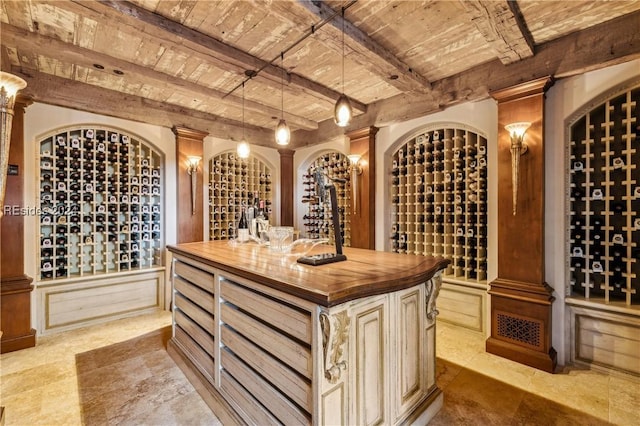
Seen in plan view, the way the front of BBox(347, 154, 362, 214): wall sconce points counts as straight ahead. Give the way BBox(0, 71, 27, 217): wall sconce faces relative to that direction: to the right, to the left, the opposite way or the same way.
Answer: to the left

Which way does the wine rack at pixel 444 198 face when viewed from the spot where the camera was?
facing the viewer and to the left of the viewer

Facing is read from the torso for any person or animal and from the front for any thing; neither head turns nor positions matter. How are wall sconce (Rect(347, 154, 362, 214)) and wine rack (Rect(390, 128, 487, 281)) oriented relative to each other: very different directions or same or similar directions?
same or similar directions

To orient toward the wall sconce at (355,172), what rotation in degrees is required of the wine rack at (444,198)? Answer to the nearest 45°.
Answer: approximately 45° to its right

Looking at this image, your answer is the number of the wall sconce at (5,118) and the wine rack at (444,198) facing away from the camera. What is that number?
0

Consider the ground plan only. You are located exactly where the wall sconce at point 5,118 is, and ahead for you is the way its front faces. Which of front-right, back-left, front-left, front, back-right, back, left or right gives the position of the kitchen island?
front-left

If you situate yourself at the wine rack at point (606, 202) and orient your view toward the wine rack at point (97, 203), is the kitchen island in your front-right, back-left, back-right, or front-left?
front-left

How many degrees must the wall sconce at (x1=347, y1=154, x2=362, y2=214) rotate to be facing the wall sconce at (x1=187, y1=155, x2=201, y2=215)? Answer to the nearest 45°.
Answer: approximately 45° to its right

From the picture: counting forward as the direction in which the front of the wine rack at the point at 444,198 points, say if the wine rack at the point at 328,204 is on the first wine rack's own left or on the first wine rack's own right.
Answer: on the first wine rack's own right

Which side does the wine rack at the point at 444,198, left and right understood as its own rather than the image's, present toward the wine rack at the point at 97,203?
front

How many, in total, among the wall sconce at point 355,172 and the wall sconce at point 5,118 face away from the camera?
0

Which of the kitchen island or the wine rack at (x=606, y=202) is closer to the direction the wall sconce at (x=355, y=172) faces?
the kitchen island

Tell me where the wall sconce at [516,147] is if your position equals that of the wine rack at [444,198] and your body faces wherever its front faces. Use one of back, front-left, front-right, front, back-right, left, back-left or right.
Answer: left
